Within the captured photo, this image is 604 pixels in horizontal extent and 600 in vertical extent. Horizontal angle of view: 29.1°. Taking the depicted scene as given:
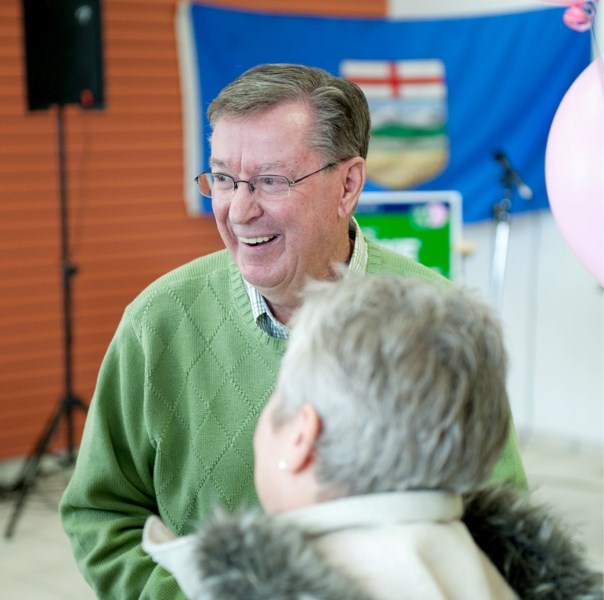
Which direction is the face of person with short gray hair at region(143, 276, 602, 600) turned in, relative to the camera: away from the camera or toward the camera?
away from the camera

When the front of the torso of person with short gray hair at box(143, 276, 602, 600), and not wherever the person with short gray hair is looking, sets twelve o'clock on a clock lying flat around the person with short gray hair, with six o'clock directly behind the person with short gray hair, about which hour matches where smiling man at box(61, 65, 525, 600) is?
The smiling man is roughly at 1 o'clock from the person with short gray hair.

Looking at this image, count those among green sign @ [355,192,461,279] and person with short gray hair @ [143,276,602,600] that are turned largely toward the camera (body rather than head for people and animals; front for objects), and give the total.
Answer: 1

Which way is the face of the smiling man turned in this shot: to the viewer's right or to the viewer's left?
to the viewer's left

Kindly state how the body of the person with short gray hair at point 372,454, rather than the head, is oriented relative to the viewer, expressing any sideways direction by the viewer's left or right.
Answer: facing away from the viewer and to the left of the viewer

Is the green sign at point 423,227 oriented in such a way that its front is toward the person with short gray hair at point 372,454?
yes

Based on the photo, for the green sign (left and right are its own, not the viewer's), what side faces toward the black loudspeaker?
right

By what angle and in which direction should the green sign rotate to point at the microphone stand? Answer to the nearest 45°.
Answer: approximately 135° to its left

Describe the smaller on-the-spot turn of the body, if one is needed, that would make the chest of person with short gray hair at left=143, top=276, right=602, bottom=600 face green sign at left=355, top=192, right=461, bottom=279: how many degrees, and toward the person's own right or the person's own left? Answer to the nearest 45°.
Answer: approximately 45° to the person's own right

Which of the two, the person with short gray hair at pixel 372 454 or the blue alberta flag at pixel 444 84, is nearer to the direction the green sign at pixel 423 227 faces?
the person with short gray hair

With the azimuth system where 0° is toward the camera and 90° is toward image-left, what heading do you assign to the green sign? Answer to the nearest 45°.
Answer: approximately 0°

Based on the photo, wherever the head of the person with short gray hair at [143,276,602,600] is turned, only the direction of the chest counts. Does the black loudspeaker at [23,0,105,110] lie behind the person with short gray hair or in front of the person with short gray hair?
in front

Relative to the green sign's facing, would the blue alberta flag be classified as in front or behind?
behind
